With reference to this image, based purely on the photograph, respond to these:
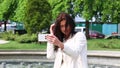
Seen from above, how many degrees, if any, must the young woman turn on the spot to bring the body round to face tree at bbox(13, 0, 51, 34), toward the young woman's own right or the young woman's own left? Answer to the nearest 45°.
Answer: approximately 135° to the young woman's own right

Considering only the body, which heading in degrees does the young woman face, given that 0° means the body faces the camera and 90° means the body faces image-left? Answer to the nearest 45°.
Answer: approximately 45°
